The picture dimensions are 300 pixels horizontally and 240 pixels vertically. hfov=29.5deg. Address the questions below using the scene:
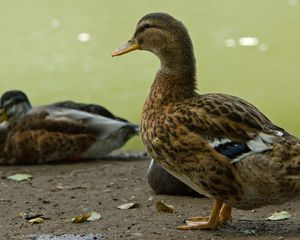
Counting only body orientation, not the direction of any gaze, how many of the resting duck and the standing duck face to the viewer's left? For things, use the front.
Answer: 2

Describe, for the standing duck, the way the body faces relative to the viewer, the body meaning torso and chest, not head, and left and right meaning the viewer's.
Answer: facing to the left of the viewer

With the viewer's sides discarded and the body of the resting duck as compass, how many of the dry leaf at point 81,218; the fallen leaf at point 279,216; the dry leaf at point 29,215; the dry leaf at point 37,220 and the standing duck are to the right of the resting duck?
0

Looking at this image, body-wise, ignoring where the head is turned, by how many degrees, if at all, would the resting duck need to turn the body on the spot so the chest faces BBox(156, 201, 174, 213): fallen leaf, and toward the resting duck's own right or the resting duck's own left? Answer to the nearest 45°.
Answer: approximately 90° to the resting duck's own left

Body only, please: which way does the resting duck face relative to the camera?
to the viewer's left

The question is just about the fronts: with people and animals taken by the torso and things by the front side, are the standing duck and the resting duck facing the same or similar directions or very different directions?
same or similar directions

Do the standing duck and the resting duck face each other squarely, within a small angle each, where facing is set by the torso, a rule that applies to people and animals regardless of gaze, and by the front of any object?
no

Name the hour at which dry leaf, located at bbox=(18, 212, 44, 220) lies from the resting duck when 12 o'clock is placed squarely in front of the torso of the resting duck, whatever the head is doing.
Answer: The dry leaf is roughly at 9 o'clock from the resting duck.

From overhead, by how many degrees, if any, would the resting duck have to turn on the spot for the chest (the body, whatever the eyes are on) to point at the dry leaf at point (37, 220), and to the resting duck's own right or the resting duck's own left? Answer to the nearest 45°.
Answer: approximately 90° to the resting duck's own left

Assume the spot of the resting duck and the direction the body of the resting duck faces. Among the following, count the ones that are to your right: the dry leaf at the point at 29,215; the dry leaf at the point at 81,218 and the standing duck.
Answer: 0

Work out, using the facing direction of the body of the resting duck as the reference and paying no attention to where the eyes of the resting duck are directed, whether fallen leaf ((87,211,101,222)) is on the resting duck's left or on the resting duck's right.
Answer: on the resting duck's left

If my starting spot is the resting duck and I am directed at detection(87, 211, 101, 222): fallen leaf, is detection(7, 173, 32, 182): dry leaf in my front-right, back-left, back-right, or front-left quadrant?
front-right

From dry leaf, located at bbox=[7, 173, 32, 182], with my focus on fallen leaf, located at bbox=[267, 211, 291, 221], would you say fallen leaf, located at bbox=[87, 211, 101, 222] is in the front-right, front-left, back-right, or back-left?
front-right

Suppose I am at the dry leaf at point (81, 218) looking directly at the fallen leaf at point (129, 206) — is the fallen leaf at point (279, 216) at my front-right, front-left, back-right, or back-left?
front-right
